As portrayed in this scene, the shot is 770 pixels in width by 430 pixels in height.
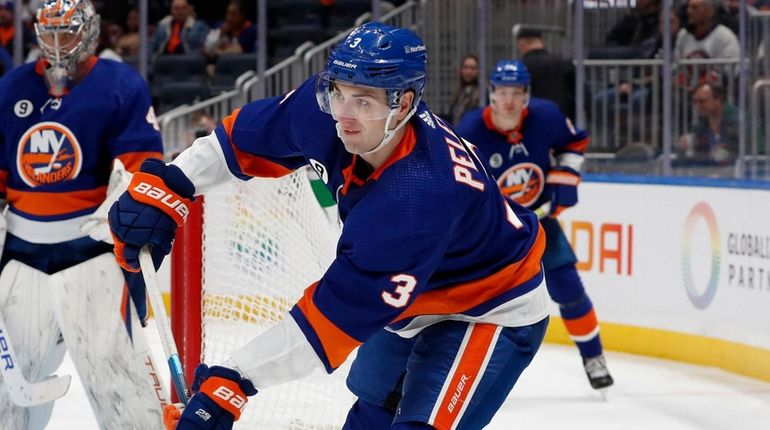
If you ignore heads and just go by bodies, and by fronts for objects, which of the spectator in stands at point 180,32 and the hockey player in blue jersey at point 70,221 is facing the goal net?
the spectator in stands

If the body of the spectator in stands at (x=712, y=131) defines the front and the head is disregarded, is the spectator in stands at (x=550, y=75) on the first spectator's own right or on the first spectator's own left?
on the first spectator's own right

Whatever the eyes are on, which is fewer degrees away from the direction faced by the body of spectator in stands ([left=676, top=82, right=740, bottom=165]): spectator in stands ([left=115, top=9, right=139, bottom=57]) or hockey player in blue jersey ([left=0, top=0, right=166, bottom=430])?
the hockey player in blue jersey

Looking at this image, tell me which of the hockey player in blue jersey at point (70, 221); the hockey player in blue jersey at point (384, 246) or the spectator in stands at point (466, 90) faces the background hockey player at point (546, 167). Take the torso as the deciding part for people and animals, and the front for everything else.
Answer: the spectator in stands

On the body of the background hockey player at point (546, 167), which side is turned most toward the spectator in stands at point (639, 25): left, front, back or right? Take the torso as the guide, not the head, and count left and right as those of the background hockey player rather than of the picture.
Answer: back

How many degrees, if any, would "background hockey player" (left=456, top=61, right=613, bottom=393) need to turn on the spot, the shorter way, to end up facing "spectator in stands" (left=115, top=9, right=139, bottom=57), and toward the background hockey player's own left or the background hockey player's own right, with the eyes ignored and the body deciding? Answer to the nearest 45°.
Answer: approximately 135° to the background hockey player's own right
